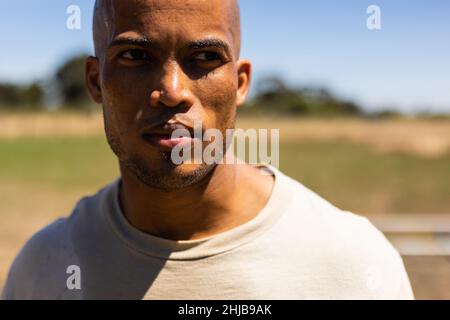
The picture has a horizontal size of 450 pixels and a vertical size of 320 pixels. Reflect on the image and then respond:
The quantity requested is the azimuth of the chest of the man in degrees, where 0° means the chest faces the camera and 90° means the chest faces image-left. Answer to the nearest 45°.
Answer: approximately 0°
